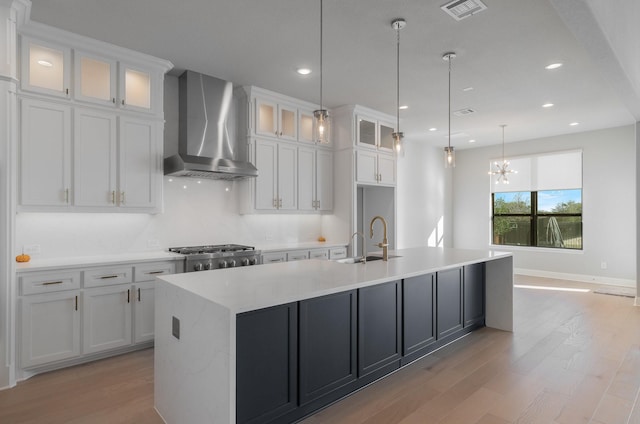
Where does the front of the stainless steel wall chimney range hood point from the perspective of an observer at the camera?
facing the viewer and to the right of the viewer

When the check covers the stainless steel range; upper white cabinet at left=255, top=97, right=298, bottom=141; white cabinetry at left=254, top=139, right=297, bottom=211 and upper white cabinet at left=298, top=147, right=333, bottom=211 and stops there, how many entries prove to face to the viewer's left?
0

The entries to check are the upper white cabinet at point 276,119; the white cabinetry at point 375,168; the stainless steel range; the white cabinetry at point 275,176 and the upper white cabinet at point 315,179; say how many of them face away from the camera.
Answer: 0

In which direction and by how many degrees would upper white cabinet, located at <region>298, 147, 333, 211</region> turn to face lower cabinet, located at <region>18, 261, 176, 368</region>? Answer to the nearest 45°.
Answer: approximately 90° to its right

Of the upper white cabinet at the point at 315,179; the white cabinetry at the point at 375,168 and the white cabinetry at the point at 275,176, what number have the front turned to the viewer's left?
0

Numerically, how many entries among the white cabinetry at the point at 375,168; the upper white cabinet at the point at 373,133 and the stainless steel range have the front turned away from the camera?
0

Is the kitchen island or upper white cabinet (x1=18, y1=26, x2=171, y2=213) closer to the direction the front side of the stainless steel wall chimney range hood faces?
the kitchen island

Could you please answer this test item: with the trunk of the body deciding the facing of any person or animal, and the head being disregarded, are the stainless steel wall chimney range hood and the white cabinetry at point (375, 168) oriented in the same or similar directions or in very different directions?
same or similar directions

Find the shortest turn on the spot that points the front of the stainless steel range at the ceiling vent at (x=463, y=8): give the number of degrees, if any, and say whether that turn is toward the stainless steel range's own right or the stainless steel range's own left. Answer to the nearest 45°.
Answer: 0° — it already faces it
